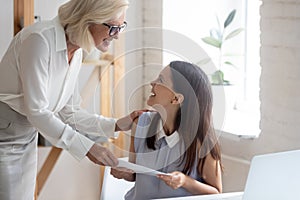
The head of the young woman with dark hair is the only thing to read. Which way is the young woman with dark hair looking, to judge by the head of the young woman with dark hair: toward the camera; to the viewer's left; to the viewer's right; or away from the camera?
to the viewer's left

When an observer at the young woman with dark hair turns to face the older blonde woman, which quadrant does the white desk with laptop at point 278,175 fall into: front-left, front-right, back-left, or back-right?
back-left

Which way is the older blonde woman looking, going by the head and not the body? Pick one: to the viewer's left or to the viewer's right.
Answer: to the viewer's right

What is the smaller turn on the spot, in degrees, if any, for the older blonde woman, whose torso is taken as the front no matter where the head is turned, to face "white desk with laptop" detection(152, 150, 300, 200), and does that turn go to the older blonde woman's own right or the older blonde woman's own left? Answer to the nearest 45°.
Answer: approximately 45° to the older blonde woman's own right

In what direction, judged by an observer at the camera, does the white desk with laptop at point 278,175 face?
facing away from the viewer and to the left of the viewer

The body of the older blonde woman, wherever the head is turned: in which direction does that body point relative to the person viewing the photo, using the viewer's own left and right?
facing to the right of the viewer
